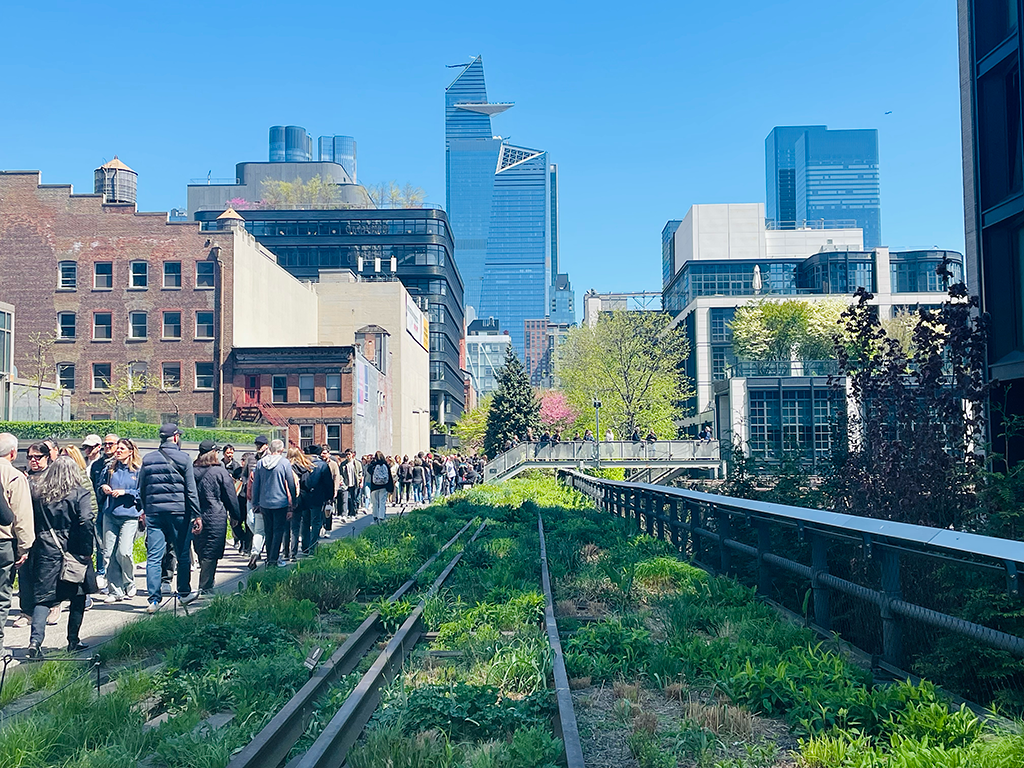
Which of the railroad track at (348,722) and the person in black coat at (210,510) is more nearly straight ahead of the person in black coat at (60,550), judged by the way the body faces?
the person in black coat

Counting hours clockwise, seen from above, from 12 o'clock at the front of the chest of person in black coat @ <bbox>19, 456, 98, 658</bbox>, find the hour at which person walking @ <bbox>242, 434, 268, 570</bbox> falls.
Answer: The person walking is roughly at 1 o'clock from the person in black coat.

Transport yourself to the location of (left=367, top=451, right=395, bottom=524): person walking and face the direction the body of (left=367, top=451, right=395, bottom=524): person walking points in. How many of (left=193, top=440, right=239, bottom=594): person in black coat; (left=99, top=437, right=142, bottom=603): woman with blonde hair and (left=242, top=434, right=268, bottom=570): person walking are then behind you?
3

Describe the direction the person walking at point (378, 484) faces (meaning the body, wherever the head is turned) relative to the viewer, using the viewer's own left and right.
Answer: facing away from the viewer

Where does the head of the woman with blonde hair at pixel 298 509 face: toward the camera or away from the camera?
away from the camera

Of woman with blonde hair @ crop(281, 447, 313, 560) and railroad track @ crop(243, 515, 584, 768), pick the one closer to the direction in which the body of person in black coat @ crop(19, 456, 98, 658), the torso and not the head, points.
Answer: the woman with blonde hair

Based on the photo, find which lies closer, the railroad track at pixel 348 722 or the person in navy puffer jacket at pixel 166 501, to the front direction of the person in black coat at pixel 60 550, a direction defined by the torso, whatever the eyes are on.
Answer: the person in navy puffer jacket

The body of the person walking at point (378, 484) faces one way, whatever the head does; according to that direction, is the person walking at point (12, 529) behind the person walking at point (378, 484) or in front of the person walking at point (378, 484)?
behind

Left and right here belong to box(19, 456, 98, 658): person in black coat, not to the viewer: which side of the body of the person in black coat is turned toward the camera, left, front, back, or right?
back

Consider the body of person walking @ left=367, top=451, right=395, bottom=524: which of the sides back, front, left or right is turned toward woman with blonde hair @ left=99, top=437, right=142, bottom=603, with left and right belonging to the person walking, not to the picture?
back
